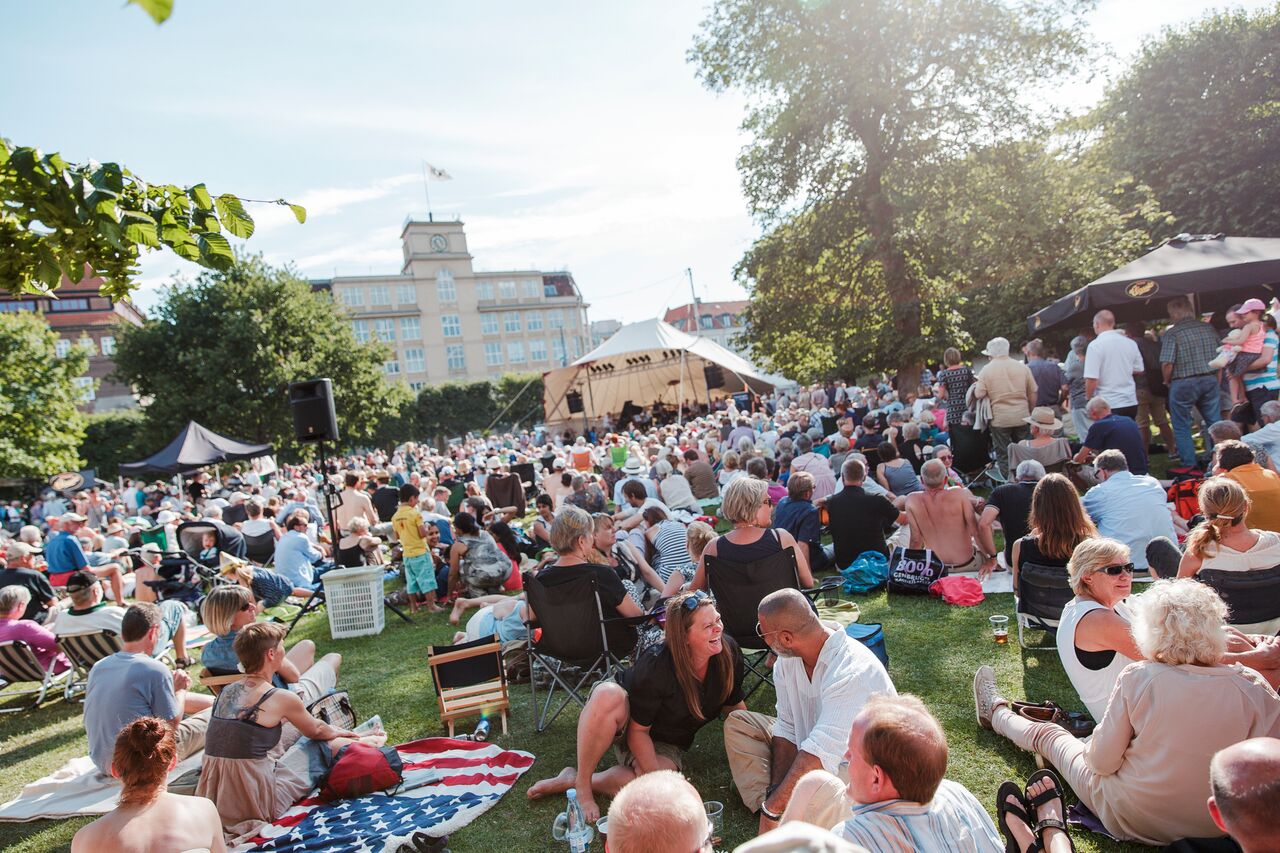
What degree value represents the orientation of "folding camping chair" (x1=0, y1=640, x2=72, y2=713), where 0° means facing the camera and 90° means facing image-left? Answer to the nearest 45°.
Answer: approximately 225°

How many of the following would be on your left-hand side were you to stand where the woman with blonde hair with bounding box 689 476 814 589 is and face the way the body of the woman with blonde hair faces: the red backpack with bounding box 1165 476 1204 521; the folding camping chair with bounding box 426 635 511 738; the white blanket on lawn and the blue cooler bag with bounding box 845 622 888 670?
2

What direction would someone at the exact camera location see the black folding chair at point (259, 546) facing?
facing away from the viewer and to the right of the viewer

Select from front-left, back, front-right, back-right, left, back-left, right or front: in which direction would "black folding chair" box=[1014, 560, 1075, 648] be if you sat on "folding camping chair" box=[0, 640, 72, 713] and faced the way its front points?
right

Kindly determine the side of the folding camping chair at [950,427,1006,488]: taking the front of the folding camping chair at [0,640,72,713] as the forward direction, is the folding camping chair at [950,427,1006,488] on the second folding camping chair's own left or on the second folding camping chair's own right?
on the second folding camping chair's own right

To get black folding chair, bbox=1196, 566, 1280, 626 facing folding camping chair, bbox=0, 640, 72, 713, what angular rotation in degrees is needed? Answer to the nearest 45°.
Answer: approximately 90° to its left

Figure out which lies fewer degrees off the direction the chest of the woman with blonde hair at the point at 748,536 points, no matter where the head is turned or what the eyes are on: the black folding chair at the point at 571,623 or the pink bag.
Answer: the pink bag

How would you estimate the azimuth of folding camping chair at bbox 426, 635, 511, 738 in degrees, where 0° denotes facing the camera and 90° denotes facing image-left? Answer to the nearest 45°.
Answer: approximately 180°

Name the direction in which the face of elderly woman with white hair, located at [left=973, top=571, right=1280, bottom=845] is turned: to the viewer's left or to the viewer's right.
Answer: to the viewer's left

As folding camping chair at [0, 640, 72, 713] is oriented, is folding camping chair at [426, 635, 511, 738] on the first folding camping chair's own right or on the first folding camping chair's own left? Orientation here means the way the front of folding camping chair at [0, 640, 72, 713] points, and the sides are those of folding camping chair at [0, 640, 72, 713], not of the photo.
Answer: on the first folding camping chair's own right

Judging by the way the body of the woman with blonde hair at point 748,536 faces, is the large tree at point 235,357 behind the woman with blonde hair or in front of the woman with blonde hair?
in front

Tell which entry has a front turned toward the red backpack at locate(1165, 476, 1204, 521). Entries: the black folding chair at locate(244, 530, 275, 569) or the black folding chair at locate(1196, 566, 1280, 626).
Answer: the black folding chair at locate(1196, 566, 1280, 626)

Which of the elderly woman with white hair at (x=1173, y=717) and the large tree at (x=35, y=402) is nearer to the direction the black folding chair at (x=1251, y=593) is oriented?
the large tree
